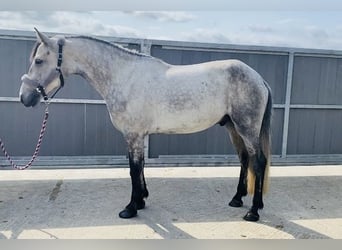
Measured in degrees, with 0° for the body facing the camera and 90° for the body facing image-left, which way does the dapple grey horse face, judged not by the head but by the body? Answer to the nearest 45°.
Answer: approximately 90°

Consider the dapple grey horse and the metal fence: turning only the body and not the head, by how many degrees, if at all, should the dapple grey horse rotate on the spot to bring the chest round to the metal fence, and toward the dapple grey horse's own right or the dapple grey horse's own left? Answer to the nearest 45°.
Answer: approximately 90° to the dapple grey horse's own right
